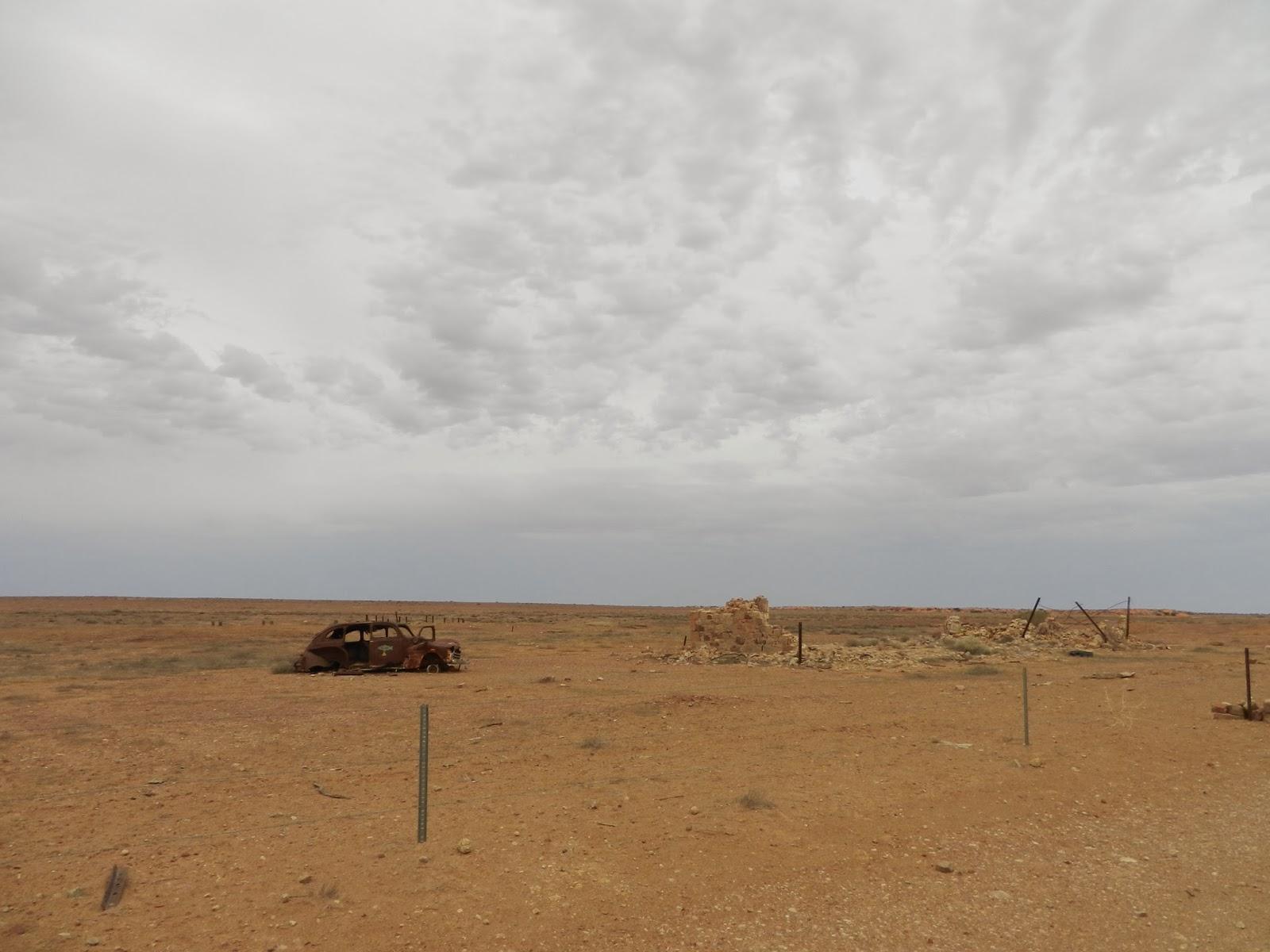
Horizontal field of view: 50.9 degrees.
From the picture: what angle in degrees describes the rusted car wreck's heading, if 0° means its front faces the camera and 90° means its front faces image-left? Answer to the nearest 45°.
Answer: approximately 270°

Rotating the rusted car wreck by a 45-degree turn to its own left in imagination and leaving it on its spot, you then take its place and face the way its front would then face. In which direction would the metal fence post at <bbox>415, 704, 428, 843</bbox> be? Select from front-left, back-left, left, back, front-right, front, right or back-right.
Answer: back-right

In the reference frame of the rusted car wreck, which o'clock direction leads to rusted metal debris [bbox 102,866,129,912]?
The rusted metal debris is roughly at 3 o'clock from the rusted car wreck.

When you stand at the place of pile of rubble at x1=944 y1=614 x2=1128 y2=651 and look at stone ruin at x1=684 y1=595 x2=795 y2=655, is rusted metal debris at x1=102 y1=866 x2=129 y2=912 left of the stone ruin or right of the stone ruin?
left

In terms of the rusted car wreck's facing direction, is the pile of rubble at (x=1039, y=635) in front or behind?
in front

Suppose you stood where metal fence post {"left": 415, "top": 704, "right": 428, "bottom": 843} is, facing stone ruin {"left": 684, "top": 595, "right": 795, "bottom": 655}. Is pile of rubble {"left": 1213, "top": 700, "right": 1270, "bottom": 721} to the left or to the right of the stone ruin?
right
